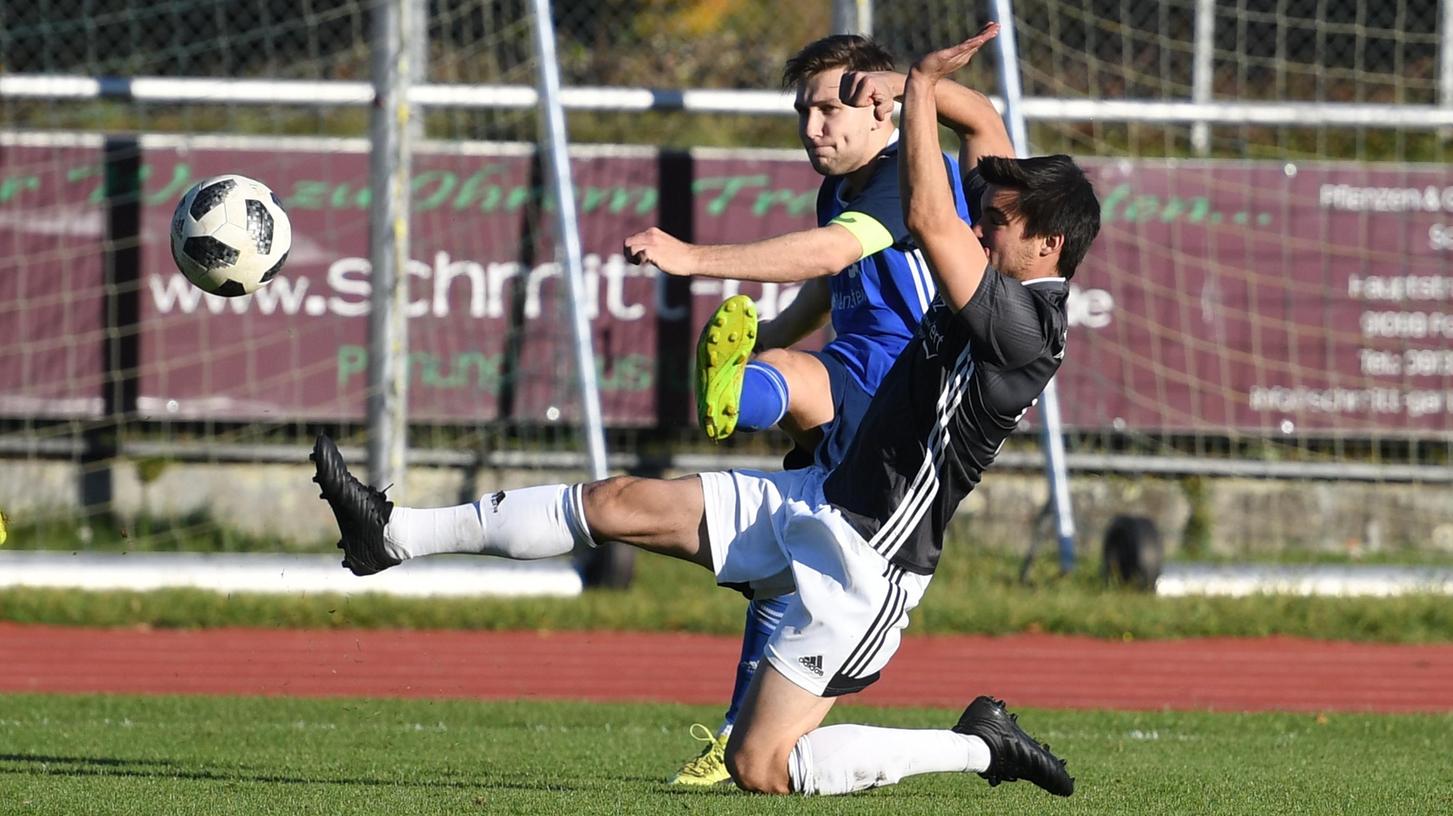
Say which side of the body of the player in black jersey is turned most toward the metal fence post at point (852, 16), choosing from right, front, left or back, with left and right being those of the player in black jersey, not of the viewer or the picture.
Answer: right

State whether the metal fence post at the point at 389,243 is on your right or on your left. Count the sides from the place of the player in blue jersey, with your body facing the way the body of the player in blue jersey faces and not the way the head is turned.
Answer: on your right

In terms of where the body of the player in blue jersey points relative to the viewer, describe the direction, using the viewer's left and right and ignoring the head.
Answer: facing the viewer and to the left of the viewer

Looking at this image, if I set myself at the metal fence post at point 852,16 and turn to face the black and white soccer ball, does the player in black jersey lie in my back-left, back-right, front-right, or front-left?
front-left

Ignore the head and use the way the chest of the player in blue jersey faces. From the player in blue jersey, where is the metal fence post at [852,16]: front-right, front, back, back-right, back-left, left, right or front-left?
back-right

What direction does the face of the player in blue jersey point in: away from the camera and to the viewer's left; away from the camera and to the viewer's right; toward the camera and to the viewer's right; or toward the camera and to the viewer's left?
toward the camera and to the viewer's left

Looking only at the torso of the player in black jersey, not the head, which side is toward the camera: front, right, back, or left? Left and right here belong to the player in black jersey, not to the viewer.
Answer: left

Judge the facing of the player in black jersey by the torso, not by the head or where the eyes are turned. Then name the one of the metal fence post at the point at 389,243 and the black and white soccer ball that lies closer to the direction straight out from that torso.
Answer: the black and white soccer ball

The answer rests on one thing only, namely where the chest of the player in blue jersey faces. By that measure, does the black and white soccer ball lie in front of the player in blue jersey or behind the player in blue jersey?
in front

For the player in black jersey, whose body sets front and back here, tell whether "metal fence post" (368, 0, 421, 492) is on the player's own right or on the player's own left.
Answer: on the player's own right

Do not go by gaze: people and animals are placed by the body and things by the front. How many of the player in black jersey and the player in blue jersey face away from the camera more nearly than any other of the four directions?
0
